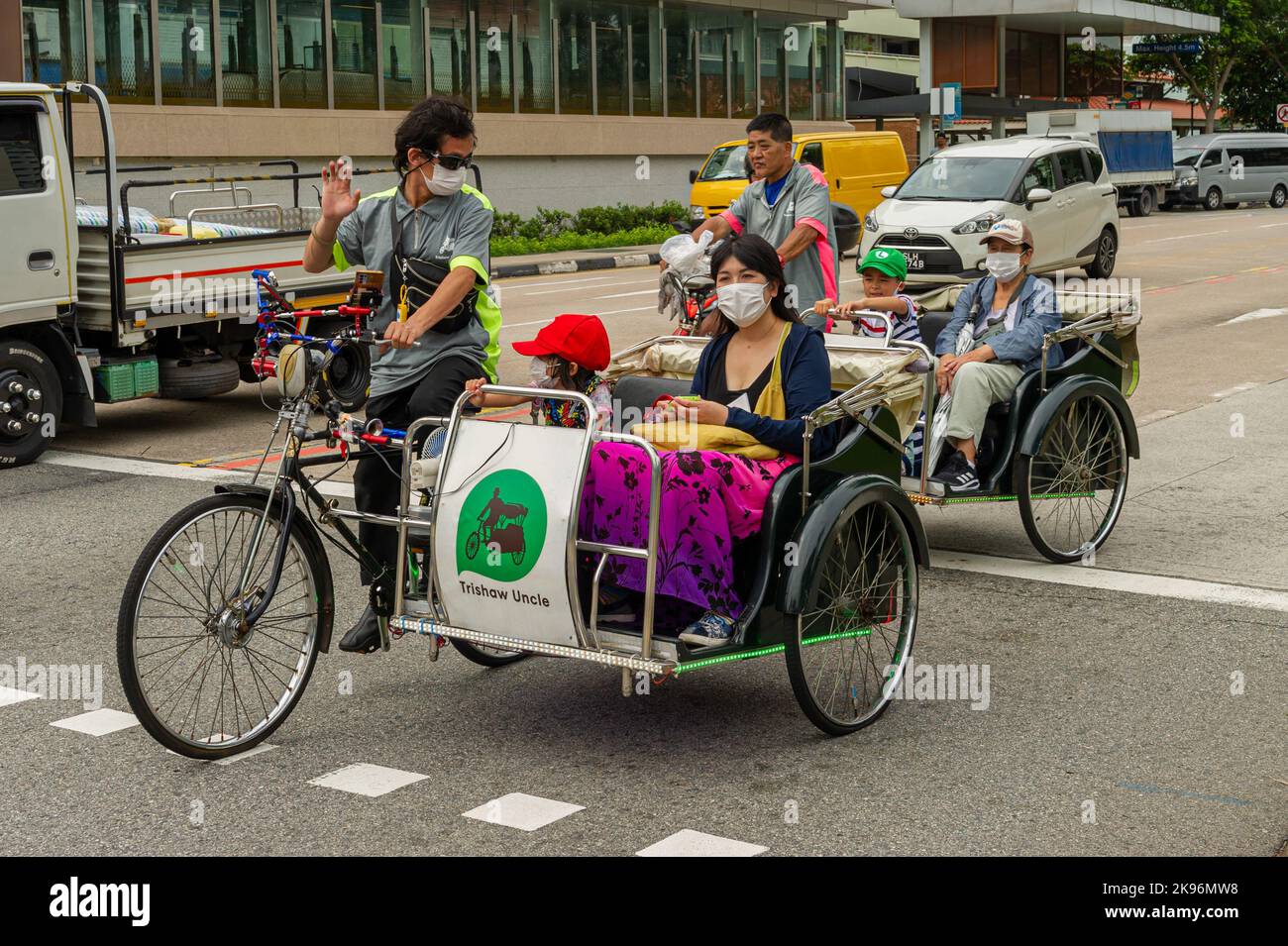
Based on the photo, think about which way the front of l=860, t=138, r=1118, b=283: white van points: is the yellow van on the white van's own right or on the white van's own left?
on the white van's own right

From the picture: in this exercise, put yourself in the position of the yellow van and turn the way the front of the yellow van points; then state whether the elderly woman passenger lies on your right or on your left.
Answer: on your left

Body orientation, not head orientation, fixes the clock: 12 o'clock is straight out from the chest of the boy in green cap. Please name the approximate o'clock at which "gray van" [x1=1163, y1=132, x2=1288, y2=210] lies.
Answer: The gray van is roughly at 5 o'clock from the boy in green cap.

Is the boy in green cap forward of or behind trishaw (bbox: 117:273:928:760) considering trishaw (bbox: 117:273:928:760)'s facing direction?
behind

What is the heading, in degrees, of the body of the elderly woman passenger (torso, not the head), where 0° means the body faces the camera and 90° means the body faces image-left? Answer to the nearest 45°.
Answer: approximately 45°

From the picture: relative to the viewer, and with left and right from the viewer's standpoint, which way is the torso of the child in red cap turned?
facing to the left of the viewer

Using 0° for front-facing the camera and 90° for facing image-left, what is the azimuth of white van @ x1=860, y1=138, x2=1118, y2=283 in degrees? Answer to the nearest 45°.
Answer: approximately 45°
